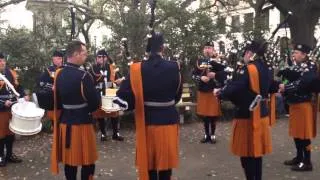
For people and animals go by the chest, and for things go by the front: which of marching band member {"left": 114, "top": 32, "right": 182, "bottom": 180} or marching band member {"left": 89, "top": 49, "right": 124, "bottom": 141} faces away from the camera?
marching band member {"left": 114, "top": 32, "right": 182, "bottom": 180}

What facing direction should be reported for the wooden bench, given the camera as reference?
facing the viewer

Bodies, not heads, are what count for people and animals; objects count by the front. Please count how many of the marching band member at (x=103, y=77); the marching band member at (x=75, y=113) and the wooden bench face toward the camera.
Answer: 2

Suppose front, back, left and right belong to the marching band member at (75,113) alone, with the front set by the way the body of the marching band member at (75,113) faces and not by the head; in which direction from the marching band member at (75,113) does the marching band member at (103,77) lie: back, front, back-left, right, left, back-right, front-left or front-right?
front-left

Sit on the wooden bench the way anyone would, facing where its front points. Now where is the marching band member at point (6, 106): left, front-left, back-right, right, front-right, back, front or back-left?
front-right

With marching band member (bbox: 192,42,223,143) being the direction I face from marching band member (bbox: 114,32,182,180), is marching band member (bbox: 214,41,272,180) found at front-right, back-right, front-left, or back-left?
front-right

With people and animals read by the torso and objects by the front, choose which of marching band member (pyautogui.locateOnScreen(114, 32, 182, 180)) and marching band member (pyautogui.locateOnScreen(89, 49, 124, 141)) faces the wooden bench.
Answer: marching band member (pyautogui.locateOnScreen(114, 32, 182, 180))

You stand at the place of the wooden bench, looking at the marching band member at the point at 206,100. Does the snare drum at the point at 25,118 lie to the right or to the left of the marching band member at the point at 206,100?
right

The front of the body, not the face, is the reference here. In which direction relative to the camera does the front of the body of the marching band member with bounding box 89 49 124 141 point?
toward the camera

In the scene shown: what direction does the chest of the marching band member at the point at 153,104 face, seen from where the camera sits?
away from the camera

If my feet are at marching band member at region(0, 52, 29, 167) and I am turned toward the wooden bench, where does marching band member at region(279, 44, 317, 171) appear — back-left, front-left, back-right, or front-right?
front-right

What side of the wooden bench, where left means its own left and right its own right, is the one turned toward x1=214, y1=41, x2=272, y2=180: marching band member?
front

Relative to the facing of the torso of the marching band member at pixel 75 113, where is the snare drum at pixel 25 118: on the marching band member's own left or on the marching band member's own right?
on the marching band member's own left

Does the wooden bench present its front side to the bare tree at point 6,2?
no

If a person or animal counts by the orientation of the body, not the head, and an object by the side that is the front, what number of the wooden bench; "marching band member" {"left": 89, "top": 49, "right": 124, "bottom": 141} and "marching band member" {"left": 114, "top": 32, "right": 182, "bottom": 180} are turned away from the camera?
1

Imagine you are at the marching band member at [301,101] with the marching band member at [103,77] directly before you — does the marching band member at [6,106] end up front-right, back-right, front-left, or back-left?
front-left

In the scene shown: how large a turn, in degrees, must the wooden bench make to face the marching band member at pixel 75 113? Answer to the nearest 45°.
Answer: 0° — it already faces them

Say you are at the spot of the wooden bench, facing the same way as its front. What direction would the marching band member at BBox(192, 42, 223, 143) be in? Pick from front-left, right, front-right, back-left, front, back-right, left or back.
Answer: front

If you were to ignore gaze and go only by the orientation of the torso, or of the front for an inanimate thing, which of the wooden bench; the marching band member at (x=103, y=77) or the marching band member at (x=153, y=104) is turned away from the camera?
the marching band member at (x=153, y=104)
